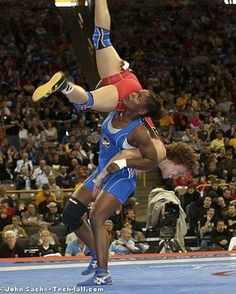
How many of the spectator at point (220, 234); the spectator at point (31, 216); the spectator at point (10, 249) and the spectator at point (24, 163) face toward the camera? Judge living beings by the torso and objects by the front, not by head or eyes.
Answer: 4

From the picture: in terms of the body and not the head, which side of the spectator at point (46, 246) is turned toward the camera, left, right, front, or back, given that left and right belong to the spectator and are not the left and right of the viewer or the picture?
front

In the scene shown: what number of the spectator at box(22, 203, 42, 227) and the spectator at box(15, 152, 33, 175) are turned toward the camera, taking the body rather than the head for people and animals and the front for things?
2

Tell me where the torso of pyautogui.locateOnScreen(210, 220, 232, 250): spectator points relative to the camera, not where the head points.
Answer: toward the camera

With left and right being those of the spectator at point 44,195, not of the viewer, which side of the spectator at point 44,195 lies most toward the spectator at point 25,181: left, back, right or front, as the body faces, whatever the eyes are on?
back

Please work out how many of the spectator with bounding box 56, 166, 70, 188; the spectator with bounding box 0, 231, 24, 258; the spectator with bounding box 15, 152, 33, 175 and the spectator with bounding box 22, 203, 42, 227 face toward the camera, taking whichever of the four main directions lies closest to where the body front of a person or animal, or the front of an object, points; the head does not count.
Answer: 4

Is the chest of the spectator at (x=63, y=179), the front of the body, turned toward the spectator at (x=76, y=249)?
yes

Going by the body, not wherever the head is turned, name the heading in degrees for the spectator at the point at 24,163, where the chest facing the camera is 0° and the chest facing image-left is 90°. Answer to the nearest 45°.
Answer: approximately 0°

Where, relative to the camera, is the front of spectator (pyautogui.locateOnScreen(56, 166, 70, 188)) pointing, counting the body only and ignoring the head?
toward the camera

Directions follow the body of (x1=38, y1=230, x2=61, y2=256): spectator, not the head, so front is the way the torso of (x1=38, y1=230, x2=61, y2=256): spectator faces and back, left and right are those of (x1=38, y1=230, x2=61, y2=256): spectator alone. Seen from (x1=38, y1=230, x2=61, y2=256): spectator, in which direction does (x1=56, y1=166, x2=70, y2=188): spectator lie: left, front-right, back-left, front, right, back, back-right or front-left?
back

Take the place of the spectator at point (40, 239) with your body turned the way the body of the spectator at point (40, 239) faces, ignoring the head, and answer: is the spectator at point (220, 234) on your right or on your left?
on your left

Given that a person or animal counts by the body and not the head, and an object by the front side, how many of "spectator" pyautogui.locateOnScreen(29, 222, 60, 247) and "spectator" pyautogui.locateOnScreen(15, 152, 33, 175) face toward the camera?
2

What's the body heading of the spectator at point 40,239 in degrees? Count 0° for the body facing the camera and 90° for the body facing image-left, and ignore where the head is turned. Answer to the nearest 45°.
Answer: approximately 0°

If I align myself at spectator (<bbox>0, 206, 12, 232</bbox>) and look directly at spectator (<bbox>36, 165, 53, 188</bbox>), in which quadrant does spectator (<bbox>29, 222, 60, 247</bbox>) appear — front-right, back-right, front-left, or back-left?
back-right

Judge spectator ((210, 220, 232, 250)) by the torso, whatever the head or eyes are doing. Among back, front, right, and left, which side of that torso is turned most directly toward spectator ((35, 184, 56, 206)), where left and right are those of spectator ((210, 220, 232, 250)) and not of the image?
right

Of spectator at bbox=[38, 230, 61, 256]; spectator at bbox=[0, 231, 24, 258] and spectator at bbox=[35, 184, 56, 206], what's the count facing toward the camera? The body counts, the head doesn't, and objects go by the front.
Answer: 3
